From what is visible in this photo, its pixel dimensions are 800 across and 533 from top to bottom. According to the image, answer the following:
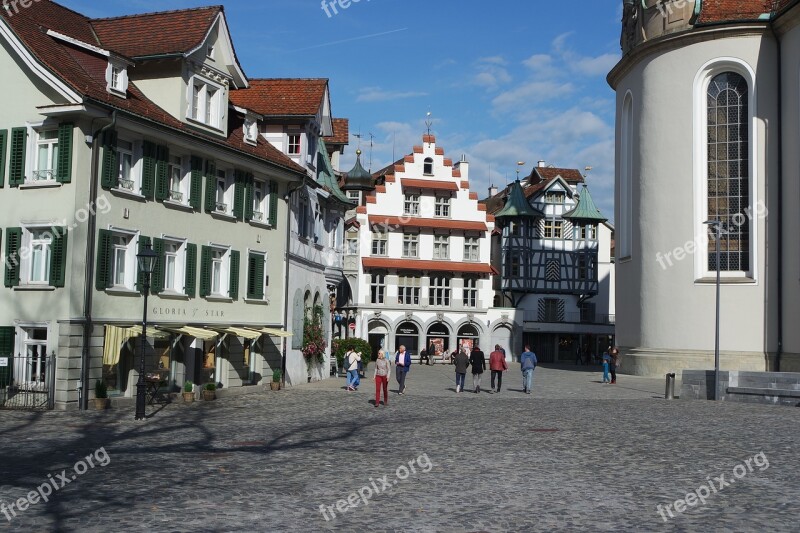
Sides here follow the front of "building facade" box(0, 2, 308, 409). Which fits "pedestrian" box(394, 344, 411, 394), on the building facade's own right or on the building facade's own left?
on the building facade's own left

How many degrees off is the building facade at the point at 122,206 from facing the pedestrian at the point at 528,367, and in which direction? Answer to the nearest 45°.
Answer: approximately 45° to its left

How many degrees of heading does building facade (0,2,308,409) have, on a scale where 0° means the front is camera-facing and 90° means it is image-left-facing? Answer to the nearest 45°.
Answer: approximately 315°

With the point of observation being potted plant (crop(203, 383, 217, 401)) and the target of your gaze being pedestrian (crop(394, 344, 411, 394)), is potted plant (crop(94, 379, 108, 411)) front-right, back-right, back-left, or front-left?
back-right

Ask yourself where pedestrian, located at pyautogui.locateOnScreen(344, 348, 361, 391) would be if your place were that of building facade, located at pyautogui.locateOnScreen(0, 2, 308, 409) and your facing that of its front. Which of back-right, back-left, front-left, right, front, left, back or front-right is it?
left

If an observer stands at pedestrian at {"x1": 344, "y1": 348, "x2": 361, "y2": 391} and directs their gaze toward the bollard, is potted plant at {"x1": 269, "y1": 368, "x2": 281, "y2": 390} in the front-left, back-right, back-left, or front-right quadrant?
back-right

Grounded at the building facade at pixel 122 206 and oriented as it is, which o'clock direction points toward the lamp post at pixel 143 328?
The lamp post is roughly at 1 o'clock from the building facade.

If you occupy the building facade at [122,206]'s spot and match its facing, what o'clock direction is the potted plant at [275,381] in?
The potted plant is roughly at 9 o'clock from the building facade.

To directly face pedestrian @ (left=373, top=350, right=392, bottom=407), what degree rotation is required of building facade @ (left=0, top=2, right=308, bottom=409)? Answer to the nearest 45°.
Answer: approximately 45° to its left
